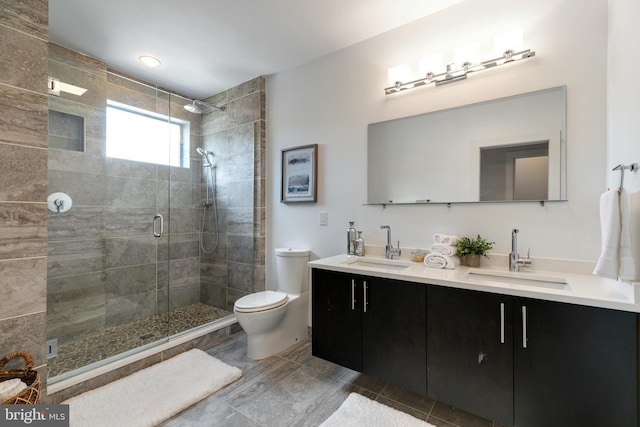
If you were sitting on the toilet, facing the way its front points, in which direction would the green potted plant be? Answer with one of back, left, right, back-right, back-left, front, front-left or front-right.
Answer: left

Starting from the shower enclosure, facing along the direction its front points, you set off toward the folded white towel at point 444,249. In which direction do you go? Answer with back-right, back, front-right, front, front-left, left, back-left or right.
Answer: front

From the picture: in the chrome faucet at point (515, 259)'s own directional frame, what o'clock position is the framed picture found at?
The framed picture is roughly at 3 o'clock from the chrome faucet.

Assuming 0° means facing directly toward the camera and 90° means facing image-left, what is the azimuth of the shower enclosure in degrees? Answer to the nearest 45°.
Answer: approximately 315°

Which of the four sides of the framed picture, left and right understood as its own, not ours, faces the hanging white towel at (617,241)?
left

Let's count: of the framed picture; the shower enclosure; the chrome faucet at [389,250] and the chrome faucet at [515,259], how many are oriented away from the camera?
0

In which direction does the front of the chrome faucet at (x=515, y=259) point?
toward the camera

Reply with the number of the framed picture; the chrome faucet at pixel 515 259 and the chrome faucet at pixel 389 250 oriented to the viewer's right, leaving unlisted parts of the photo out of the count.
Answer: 0

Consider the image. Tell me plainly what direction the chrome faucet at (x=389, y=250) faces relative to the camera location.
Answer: facing the viewer and to the left of the viewer

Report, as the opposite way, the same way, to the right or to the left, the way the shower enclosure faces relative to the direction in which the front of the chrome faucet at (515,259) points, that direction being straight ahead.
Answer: to the left

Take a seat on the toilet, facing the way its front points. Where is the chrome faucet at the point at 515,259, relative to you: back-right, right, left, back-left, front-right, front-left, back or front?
left

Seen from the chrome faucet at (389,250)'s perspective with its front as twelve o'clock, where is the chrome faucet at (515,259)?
the chrome faucet at (515,259) is roughly at 8 o'clock from the chrome faucet at (389,250).

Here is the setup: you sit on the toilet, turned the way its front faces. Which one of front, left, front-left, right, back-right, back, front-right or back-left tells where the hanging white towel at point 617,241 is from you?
left

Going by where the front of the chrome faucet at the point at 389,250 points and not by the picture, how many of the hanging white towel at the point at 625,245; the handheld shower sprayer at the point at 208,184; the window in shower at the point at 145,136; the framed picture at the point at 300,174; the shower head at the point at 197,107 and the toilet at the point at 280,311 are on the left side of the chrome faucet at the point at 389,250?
1

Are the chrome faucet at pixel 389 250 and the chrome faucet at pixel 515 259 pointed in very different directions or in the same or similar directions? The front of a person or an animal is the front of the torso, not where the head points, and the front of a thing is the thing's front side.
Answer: same or similar directions

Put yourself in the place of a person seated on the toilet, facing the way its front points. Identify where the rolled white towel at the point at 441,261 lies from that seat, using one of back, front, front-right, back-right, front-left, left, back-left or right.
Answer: left
